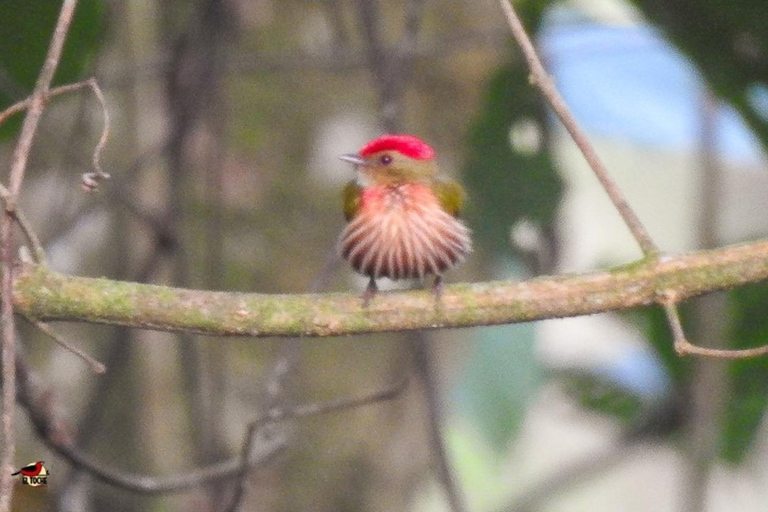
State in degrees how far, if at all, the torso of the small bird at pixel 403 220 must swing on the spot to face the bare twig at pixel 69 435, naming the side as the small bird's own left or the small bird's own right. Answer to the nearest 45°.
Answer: approximately 90° to the small bird's own right

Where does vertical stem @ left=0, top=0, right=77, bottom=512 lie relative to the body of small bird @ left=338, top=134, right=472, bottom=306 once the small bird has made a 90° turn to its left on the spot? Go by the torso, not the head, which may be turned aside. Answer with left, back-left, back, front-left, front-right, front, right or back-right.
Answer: back-right

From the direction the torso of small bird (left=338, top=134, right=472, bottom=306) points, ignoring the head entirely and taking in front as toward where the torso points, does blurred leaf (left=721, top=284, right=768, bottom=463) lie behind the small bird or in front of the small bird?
behind

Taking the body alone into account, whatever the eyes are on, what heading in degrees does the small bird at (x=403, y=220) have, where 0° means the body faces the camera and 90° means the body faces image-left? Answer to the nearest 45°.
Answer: approximately 0°

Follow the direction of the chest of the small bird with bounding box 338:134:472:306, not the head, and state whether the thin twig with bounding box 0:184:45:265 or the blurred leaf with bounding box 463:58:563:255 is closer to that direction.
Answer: the thin twig

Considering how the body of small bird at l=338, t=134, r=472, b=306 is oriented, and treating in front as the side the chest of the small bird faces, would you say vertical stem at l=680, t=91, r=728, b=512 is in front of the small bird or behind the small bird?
behind

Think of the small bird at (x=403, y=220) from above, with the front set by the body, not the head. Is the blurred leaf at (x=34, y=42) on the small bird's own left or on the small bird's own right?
on the small bird's own right

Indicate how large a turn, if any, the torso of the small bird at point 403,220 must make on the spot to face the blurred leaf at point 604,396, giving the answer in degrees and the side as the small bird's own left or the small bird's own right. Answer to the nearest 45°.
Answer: approximately 180°

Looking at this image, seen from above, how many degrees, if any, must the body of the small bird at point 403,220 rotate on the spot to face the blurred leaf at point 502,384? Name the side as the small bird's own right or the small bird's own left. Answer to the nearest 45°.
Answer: approximately 180°

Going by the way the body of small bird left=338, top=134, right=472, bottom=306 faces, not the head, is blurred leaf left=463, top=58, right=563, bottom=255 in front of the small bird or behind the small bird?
behind

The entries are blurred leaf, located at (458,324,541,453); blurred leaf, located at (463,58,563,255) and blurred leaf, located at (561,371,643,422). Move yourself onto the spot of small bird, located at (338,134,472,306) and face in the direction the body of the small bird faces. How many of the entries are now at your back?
3
